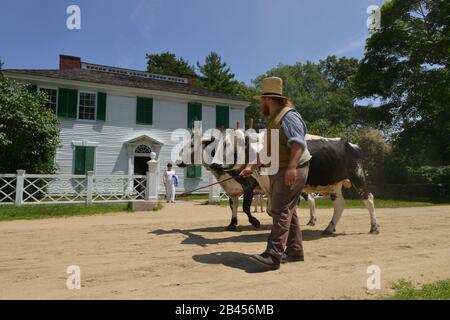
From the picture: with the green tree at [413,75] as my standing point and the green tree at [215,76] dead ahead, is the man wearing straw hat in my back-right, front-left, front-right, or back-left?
back-left

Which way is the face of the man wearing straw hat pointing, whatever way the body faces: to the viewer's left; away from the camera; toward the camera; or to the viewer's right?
to the viewer's left

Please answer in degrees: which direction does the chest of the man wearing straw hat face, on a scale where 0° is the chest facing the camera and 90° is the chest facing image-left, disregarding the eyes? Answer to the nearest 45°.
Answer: approximately 90°

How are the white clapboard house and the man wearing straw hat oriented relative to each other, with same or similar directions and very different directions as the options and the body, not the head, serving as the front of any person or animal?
very different directions

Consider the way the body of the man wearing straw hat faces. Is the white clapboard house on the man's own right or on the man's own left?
on the man's own right

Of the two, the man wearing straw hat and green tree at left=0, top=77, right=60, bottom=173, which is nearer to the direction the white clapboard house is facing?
the man wearing straw hat

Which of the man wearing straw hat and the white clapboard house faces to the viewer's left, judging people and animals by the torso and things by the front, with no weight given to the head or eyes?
the man wearing straw hat

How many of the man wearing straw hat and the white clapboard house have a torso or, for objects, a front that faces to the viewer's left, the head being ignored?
1

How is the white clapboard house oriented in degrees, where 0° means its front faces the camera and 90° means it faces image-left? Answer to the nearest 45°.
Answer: approximately 315°

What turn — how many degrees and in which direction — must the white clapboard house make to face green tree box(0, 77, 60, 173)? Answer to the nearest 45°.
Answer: approximately 90° to its right

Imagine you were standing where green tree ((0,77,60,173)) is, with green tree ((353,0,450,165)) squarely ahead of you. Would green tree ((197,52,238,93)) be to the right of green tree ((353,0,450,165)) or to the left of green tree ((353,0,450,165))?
left
